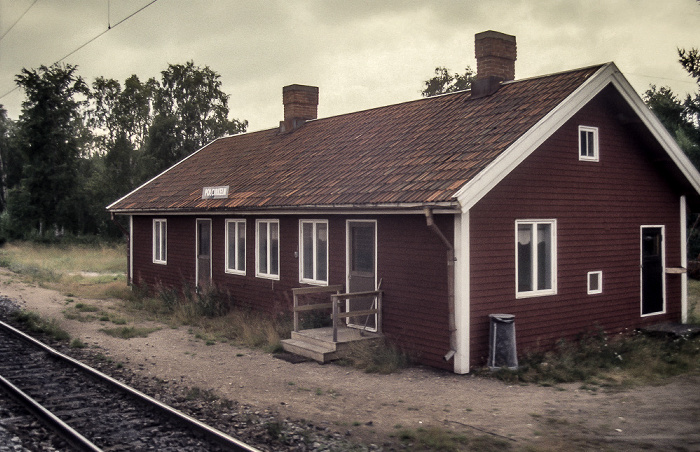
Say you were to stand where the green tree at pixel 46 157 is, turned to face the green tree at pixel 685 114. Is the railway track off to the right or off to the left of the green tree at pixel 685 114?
right

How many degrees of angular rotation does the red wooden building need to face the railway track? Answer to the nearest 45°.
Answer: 0° — it already faces it

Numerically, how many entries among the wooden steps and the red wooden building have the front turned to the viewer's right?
0

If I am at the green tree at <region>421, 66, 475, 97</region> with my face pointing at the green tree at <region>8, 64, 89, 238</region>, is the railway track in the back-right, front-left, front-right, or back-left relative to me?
front-left

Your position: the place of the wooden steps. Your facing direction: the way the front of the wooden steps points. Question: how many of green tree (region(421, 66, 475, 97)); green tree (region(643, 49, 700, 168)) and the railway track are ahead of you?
1

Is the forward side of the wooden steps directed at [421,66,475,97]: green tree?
no

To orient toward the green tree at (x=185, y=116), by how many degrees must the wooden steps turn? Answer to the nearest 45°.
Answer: approximately 135° to its right

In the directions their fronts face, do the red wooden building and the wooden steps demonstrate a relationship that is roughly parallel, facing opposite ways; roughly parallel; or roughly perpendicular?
roughly parallel

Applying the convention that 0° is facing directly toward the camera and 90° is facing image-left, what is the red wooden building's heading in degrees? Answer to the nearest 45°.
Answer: approximately 45°

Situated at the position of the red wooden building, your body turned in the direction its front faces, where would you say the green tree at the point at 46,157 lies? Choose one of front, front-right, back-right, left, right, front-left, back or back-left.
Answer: right

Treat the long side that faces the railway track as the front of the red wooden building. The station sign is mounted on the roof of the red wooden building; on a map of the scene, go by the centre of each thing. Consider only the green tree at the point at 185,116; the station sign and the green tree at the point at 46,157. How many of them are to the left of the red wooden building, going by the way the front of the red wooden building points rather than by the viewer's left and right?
0

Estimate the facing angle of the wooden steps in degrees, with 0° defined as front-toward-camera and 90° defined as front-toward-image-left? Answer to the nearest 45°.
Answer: approximately 45°

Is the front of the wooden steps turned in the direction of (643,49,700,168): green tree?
no

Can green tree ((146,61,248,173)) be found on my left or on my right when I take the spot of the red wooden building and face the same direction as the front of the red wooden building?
on my right

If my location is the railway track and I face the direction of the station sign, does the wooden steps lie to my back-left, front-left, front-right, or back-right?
front-right

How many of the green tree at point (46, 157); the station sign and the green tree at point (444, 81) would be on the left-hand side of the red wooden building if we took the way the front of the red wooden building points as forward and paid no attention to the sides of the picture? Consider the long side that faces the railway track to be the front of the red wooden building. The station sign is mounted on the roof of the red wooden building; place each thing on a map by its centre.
0
